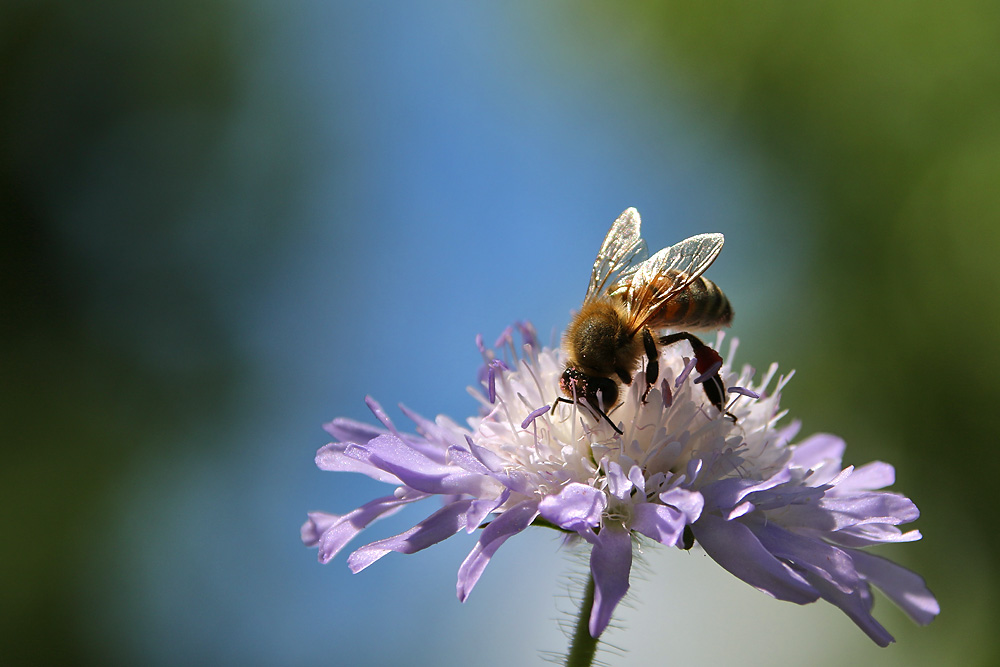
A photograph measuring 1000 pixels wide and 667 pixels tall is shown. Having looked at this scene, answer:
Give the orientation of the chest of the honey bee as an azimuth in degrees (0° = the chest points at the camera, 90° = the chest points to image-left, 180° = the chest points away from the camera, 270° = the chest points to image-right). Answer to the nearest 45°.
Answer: approximately 45°
